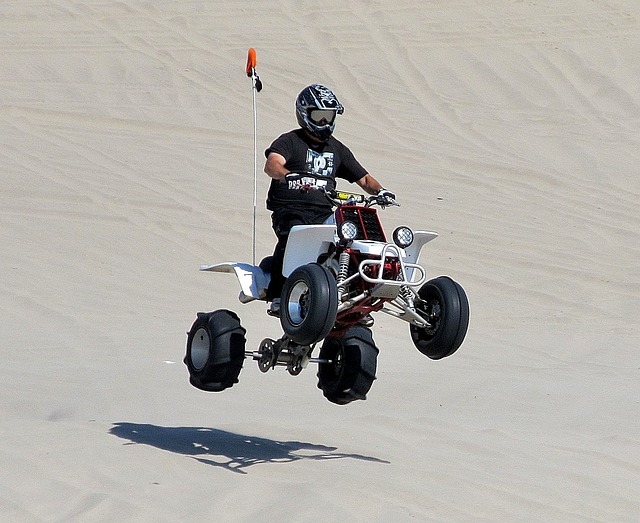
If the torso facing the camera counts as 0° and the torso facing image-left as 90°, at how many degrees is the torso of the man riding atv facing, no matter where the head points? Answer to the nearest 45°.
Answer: approximately 315°

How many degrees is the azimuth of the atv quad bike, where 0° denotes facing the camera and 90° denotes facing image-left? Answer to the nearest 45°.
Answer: approximately 315°
